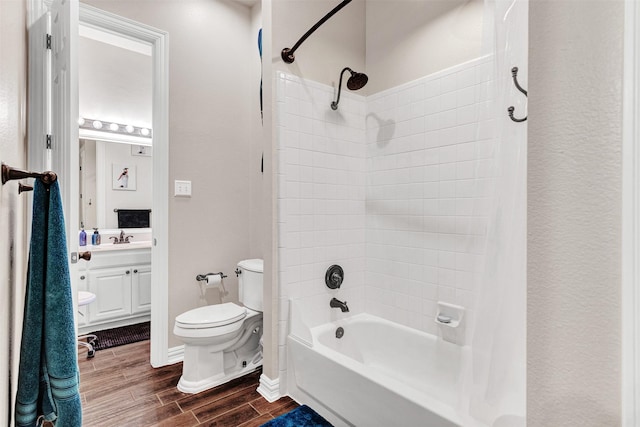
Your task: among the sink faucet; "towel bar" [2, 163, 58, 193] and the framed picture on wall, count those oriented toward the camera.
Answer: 2

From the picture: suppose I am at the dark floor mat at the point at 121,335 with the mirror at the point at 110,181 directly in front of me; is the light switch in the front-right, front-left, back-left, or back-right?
back-right

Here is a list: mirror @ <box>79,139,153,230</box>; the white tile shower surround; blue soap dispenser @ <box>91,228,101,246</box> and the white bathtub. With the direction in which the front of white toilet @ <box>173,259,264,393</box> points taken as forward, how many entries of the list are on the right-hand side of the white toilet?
2

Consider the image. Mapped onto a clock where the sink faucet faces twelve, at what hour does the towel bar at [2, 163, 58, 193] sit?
The towel bar is roughly at 12 o'clock from the sink faucet.

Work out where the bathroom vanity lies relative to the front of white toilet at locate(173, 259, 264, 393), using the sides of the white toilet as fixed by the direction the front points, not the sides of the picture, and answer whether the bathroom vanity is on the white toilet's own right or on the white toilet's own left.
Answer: on the white toilet's own right

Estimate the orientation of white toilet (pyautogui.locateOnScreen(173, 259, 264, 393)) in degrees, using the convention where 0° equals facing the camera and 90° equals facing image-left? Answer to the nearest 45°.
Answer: approximately 45°

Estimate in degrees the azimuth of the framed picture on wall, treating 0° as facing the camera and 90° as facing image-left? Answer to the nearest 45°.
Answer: approximately 0°

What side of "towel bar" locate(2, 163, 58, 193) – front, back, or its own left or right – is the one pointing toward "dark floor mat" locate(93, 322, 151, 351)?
left
